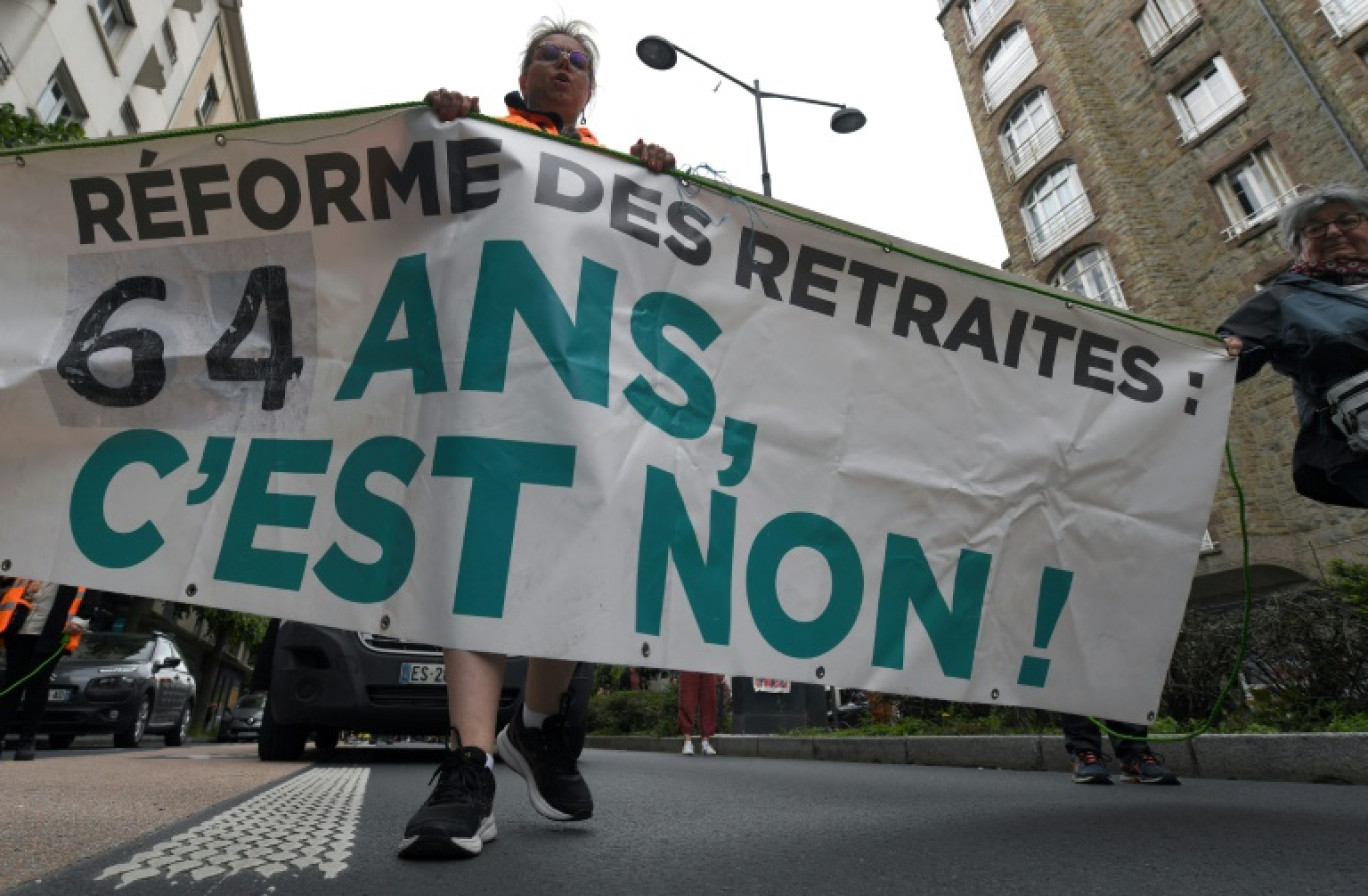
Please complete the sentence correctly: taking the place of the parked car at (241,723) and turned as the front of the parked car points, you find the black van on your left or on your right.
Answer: on your left

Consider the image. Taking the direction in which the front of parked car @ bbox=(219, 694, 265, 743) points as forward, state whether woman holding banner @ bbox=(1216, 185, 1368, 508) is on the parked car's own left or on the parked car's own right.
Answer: on the parked car's own left

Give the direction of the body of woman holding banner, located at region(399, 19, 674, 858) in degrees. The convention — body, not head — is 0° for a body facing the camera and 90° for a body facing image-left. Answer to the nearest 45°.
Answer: approximately 0°

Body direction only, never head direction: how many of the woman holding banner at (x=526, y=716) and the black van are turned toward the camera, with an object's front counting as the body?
2

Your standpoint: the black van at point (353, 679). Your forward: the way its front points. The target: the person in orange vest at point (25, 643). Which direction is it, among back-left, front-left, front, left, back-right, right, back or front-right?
back-right
